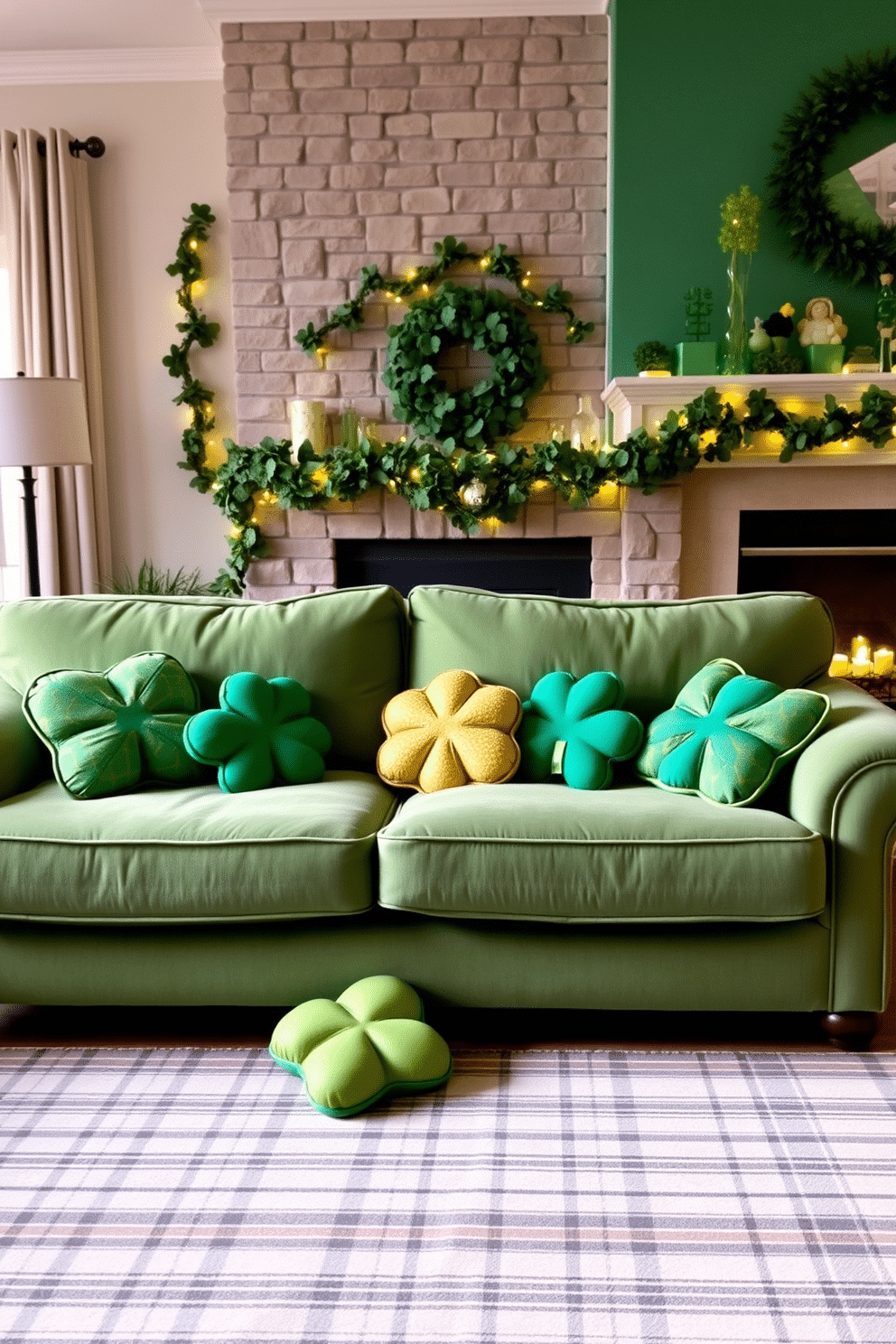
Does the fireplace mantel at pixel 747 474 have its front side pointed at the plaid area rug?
yes

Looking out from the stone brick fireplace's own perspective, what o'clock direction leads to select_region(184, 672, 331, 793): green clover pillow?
The green clover pillow is roughly at 12 o'clock from the stone brick fireplace.

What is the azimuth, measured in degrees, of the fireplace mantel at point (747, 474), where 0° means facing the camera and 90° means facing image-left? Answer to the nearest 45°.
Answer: approximately 0°

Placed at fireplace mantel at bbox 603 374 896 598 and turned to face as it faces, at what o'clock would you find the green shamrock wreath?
The green shamrock wreath is roughly at 3 o'clock from the fireplace mantel.

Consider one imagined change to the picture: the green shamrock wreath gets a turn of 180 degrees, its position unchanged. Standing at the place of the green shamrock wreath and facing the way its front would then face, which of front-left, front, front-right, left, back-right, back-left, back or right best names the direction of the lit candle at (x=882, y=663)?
right

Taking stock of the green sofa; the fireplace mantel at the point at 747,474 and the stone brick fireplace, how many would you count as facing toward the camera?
3

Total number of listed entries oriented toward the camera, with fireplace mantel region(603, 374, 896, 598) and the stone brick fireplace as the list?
2

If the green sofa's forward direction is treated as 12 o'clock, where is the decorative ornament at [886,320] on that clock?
The decorative ornament is roughly at 7 o'clock from the green sofa.

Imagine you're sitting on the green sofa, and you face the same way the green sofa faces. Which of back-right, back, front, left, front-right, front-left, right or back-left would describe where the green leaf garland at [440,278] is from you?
back

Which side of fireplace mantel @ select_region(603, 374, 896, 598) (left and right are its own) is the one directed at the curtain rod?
right
